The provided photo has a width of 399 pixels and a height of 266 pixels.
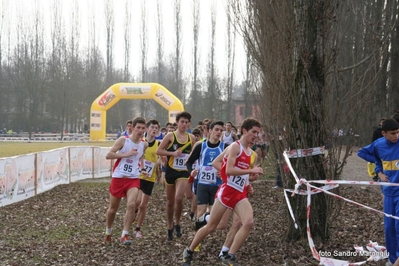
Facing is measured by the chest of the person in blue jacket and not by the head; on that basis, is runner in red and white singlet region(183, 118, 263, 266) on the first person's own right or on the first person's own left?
on the first person's own right

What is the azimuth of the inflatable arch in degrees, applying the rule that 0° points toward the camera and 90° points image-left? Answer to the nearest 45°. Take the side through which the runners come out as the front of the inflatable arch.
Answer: approximately 0°

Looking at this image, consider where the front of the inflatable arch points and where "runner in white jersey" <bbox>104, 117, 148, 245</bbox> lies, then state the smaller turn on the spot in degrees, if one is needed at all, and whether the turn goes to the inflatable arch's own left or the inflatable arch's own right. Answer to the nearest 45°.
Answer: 0° — it already faces them

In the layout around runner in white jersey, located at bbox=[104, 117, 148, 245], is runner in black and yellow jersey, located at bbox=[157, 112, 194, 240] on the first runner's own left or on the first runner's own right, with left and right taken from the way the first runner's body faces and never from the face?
on the first runner's own left

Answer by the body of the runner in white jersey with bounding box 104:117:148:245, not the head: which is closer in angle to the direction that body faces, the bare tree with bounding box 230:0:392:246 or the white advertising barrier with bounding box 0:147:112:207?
the bare tree

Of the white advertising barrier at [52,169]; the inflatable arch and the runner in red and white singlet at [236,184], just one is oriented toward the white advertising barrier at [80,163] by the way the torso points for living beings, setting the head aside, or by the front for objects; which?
the inflatable arch
